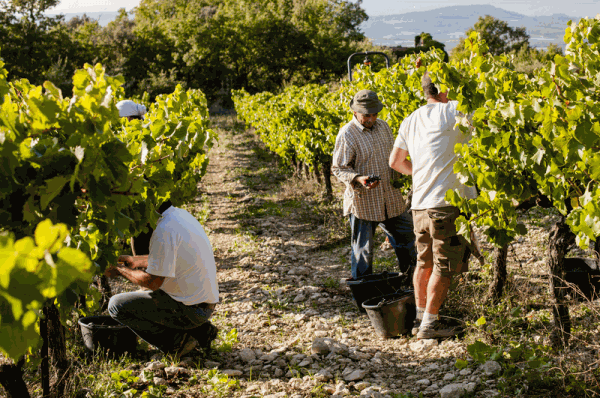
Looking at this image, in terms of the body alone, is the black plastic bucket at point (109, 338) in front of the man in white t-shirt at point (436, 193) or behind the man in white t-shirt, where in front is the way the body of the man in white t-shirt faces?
behind

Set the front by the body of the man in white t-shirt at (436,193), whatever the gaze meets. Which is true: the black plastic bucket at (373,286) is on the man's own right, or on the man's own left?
on the man's own left

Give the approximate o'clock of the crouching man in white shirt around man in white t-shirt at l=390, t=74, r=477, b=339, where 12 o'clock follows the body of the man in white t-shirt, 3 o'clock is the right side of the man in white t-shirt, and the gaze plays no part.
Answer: The crouching man in white shirt is roughly at 7 o'clock from the man in white t-shirt.

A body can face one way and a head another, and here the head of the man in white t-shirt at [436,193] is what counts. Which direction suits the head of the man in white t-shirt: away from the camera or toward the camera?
away from the camera

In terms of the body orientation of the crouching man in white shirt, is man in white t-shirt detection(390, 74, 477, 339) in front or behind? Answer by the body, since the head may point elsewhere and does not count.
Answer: behind

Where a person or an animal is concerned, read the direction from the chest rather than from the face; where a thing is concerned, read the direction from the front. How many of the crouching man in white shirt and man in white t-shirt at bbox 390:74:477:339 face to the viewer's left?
1

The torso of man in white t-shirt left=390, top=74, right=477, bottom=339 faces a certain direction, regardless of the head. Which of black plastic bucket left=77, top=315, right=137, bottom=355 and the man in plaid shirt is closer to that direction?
the man in plaid shirt

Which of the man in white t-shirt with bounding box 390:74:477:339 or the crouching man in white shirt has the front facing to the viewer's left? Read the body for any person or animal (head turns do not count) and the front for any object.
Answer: the crouching man in white shirt

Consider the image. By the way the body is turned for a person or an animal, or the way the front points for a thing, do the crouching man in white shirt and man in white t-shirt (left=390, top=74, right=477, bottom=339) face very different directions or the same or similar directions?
very different directions

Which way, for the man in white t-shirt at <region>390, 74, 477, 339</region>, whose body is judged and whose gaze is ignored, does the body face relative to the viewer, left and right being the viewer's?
facing away from the viewer and to the right of the viewer

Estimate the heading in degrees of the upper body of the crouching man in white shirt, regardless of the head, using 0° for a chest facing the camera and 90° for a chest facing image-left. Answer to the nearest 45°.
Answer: approximately 90°
